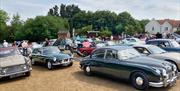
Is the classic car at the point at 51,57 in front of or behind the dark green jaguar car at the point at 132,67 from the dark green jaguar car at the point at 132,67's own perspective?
behind

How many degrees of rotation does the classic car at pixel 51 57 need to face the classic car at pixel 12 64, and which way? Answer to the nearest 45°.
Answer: approximately 90° to its right

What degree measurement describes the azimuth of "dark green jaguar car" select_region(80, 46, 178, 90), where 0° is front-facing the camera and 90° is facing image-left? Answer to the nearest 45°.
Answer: approximately 315°

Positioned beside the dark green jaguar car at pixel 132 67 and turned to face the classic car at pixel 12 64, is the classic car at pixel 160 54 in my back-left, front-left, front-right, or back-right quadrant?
back-right

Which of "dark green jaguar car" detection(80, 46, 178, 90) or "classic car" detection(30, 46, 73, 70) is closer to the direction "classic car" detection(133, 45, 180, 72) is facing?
the dark green jaguar car

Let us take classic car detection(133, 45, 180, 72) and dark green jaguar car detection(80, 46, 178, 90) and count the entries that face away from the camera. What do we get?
0
